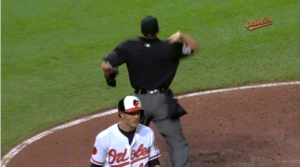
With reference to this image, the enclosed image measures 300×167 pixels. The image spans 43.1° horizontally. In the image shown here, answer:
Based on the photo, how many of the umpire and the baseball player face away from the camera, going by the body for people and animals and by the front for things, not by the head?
1

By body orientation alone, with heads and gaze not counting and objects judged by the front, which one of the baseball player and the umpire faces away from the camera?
the umpire

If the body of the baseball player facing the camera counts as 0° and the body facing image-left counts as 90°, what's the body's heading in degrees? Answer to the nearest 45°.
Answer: approximately 315°

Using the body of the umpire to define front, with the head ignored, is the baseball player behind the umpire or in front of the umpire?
behind

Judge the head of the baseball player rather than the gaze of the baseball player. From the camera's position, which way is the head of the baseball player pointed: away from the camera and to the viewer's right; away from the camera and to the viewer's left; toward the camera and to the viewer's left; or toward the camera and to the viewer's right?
toward the camera and to the viewer's right

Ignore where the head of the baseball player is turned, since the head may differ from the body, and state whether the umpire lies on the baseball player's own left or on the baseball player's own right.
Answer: on the baseball player's own left

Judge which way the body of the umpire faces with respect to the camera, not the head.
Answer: away from the camera
